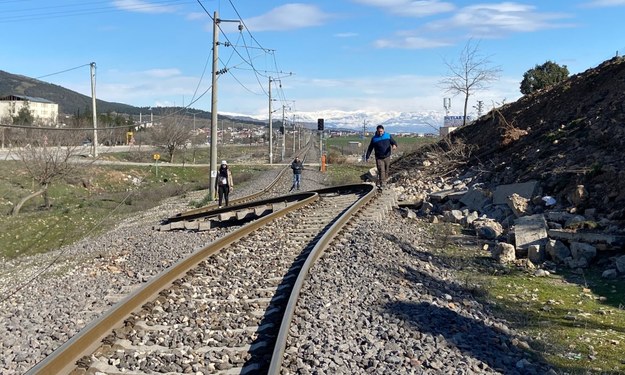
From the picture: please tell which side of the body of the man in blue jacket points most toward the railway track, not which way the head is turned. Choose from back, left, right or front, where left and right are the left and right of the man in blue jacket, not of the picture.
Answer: front

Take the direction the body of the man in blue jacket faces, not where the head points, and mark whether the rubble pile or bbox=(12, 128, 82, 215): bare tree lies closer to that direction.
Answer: the rubble pile

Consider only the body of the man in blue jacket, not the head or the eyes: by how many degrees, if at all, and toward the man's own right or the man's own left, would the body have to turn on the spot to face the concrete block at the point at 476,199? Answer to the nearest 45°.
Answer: approximately 45° to the man's own left

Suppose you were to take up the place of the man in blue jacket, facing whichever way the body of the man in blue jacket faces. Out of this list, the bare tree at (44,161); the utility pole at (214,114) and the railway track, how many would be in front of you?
1

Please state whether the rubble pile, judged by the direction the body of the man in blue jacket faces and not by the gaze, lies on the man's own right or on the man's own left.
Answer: on the man's own left

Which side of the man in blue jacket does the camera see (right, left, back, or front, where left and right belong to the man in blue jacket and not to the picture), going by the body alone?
front

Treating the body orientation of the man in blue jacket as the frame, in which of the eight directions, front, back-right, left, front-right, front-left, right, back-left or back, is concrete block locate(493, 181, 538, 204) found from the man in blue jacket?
front-left

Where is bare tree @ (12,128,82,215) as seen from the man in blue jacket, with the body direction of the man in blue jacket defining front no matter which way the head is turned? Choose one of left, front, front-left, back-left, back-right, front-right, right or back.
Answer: back-right

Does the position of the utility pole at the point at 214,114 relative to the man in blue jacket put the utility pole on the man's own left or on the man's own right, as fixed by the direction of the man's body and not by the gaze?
on the man's own right

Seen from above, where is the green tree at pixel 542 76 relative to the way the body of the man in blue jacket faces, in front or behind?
behind

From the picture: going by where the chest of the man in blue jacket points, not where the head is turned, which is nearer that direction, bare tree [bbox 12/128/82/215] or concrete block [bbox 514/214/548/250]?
the concrete block
